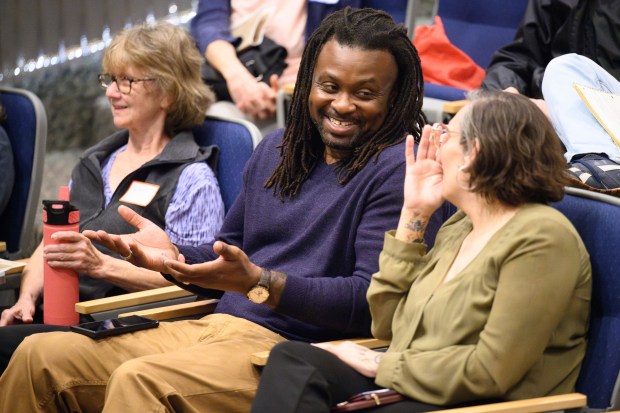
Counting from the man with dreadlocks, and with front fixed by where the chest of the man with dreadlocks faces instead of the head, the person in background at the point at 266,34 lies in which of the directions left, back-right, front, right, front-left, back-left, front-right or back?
back-right

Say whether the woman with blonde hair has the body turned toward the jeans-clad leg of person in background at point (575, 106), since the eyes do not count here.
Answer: no

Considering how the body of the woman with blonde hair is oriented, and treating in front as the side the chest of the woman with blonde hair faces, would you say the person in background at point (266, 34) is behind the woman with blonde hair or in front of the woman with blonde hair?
behind

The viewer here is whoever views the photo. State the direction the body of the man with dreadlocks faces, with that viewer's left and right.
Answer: facing the viewer and to the left of the viewer

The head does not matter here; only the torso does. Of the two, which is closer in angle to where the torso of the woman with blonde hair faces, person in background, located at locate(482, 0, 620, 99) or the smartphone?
the smartphone

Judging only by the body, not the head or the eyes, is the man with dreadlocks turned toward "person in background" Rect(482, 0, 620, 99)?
no

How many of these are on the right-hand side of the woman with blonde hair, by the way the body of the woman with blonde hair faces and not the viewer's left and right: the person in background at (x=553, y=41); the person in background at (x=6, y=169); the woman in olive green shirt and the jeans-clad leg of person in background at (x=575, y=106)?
1

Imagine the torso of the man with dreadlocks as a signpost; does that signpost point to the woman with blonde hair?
no

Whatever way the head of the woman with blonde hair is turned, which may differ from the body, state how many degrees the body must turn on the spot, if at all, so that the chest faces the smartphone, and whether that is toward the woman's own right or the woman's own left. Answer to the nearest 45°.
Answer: approximately 45° to the woman's own left

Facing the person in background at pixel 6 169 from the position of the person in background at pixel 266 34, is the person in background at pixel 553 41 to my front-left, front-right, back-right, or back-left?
back-left

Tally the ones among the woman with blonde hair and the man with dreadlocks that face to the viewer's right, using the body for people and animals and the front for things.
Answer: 0

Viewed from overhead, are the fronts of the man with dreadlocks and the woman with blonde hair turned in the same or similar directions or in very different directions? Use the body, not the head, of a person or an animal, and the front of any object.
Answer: same or similar directions

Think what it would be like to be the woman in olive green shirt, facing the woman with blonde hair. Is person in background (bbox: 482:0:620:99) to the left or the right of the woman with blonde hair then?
right

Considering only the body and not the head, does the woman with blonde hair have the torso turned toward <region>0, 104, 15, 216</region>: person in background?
no

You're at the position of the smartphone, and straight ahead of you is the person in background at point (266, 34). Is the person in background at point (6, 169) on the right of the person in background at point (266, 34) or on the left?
left

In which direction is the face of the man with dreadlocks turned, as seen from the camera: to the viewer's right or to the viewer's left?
to the viewer's right
